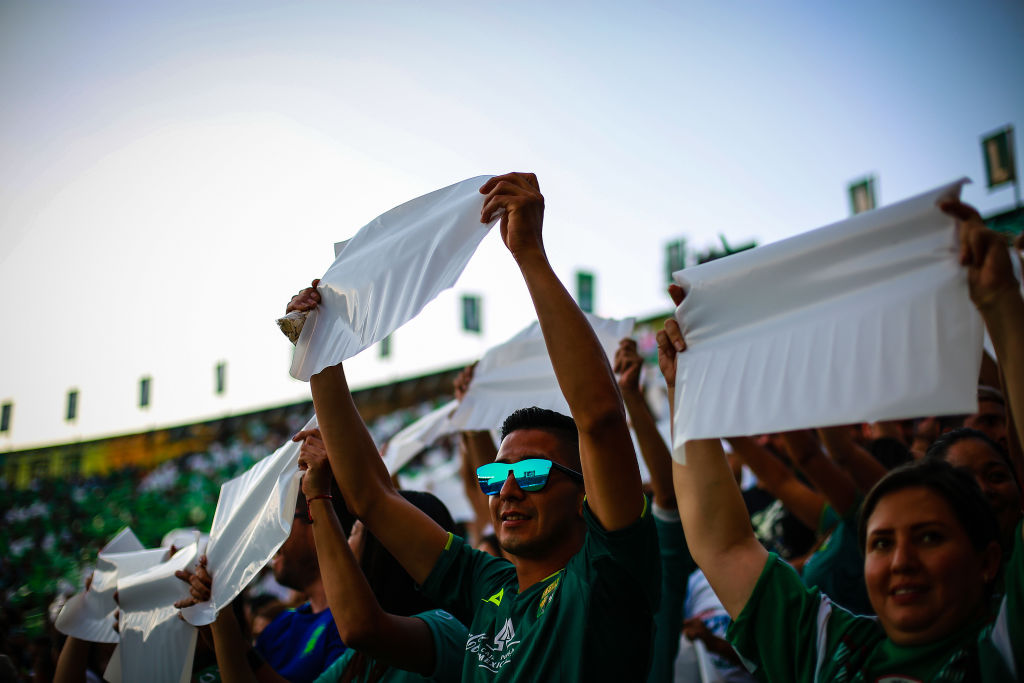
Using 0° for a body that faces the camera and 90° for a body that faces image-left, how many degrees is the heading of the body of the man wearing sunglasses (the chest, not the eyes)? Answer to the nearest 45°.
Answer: approximately 45°
